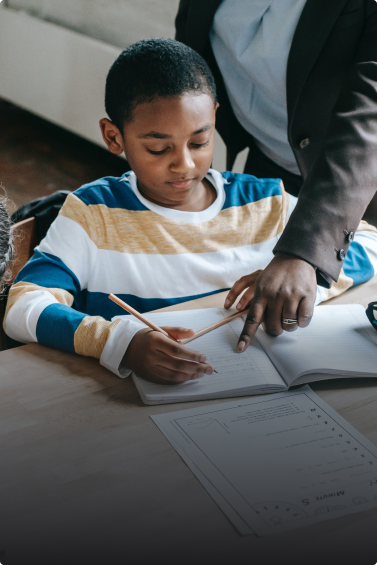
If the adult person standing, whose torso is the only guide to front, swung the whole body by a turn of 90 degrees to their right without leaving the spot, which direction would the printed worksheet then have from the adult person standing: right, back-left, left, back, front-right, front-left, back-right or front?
back-left

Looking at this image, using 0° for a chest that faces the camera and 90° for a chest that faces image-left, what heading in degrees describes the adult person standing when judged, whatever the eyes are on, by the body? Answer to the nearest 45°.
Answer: approximately 45°

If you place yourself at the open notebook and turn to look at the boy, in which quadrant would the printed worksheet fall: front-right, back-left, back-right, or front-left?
back-left
